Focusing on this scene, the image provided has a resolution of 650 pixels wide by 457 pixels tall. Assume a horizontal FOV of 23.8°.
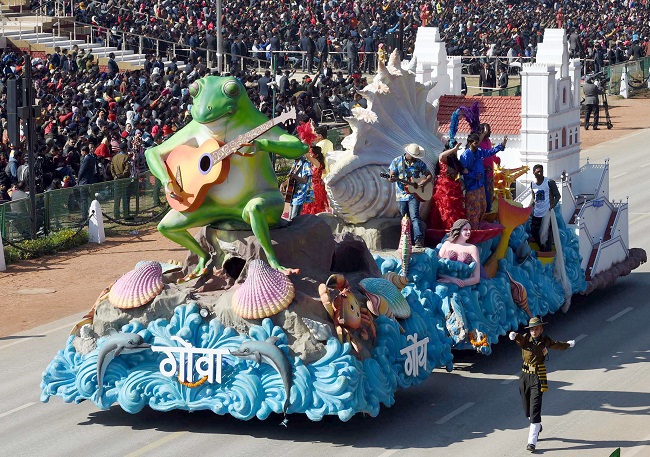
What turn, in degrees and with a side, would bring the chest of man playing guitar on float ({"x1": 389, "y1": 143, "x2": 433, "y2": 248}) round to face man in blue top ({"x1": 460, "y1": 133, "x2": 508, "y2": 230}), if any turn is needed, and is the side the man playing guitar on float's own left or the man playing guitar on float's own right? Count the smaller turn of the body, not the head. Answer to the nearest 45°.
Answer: approximately 135° to the man playing guitar on float's own left

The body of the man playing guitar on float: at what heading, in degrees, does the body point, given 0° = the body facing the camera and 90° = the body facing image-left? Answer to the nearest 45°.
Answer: approximately 0°

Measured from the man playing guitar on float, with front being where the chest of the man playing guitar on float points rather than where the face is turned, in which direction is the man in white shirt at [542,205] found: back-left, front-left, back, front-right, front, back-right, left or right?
back-left

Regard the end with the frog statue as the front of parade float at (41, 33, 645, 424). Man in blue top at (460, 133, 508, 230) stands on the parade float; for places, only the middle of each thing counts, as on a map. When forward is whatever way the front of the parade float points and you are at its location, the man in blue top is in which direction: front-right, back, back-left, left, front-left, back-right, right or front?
back

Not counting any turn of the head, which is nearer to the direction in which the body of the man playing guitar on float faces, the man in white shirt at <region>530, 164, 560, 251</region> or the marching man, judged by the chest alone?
the marching man

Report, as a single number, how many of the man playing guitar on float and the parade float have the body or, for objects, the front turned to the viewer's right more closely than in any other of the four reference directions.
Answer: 0

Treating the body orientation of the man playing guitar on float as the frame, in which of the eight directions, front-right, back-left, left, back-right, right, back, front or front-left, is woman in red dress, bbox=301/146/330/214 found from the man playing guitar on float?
back-right

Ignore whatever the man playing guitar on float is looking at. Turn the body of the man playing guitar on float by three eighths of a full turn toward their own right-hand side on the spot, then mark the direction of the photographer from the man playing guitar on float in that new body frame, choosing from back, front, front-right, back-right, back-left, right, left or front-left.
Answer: front-right

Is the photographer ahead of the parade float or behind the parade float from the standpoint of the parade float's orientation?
behind
